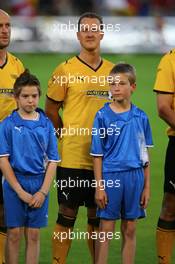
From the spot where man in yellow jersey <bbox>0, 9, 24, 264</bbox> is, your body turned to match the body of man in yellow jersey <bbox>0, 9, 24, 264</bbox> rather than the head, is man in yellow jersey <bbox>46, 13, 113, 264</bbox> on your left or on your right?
on your left

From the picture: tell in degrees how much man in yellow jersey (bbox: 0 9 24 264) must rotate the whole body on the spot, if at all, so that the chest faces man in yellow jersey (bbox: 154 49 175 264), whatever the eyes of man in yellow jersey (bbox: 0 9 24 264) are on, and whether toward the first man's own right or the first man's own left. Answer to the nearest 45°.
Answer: approximately 90° to the first man's own left

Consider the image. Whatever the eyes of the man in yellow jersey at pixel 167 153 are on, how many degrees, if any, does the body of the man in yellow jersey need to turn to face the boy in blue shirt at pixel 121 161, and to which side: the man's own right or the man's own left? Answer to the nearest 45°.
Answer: approximately 45° to the man's own right
